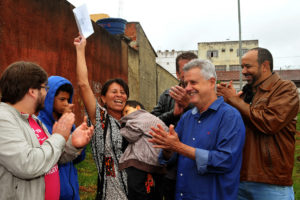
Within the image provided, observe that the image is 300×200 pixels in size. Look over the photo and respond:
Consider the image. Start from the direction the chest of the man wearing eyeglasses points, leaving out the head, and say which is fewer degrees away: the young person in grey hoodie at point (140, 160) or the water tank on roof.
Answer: the young person in grey hoodie

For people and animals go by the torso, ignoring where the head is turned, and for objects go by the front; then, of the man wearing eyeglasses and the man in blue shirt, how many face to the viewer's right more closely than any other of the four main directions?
1

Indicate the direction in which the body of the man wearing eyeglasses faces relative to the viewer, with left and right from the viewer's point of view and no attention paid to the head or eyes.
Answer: facing to the right of the viewer

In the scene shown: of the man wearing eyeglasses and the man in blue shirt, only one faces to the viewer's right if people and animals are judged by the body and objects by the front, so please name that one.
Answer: the man wearing eyeglasses

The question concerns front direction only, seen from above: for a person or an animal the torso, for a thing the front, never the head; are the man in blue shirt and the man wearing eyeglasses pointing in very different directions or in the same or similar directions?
very different directions

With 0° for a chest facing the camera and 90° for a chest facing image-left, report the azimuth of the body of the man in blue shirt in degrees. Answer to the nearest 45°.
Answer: approximately 45°

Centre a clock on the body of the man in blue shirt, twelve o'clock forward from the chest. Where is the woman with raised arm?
The woman with raised arm is roughly at 2 o'clock from the man in blue shirt.

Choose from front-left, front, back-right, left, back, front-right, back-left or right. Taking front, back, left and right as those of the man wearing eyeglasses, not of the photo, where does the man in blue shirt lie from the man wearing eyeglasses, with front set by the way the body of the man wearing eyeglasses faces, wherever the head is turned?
front

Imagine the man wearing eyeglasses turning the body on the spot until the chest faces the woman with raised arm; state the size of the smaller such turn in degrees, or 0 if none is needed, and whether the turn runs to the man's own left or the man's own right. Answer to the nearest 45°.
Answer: approximately 45° to the man's own left

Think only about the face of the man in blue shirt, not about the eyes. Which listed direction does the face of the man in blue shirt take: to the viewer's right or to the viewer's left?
to the viewer's left

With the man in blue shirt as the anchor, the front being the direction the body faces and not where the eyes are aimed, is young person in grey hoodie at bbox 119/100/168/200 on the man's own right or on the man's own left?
on the man's own right
